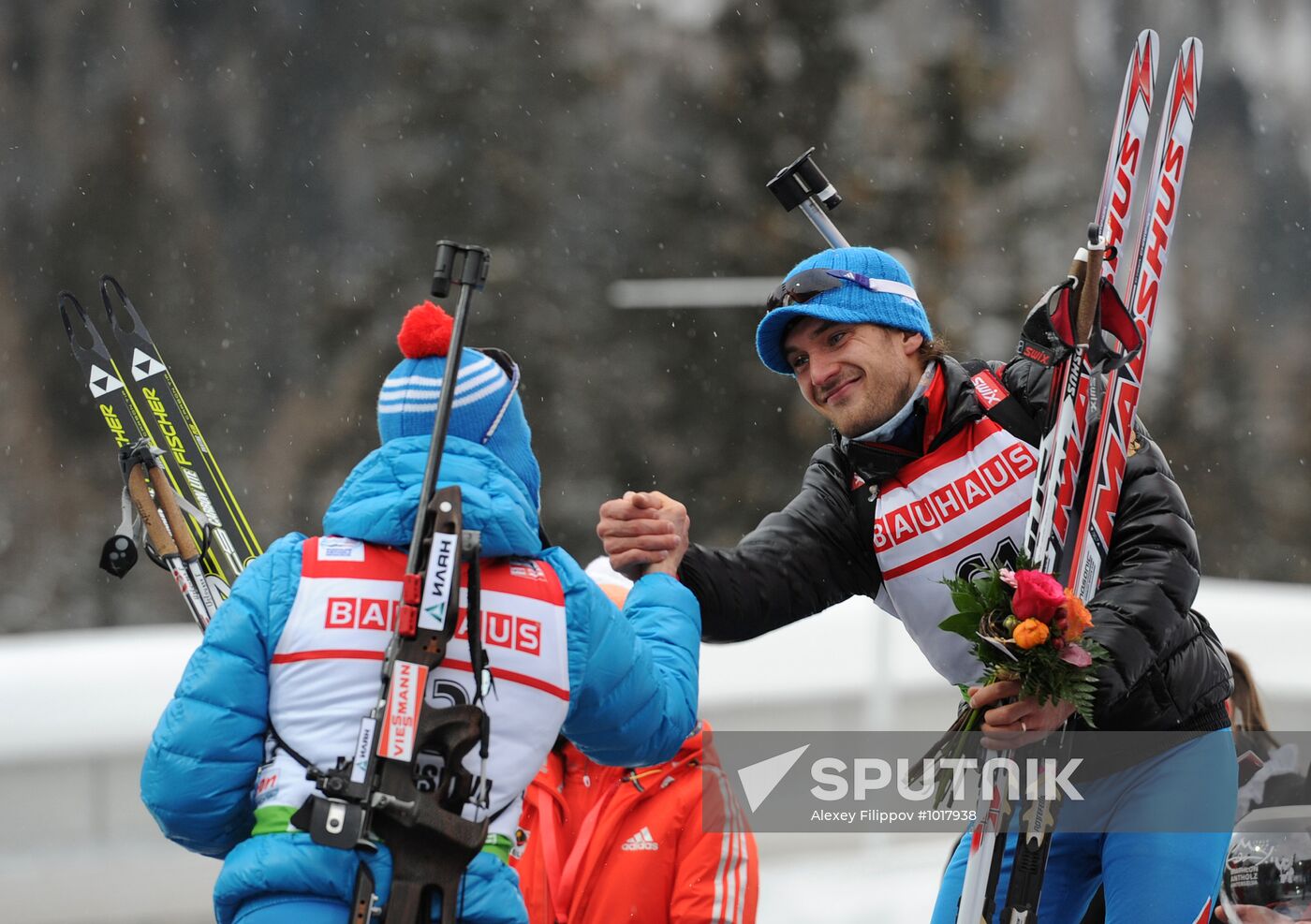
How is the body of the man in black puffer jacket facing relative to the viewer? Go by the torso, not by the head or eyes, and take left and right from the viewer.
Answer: facing the viewer and to the left of the viewer

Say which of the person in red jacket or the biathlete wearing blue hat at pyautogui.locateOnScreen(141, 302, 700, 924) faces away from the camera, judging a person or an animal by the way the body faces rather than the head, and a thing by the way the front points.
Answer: the biathlete wearing blue hat

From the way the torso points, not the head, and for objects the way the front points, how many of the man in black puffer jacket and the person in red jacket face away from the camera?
0

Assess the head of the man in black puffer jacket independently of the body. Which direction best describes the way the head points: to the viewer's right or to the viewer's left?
to the viewer's left

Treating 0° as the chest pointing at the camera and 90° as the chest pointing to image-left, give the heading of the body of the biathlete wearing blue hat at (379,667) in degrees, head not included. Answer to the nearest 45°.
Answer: approximately 180°

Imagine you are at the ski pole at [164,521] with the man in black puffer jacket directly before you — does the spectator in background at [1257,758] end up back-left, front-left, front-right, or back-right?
front-left

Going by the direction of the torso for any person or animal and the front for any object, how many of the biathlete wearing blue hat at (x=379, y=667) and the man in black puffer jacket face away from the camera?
1

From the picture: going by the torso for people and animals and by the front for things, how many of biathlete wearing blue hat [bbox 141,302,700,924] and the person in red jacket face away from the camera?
1

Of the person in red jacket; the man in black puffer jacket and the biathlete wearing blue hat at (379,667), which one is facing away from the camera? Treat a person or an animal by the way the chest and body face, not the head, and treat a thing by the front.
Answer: the biathlete wearing blue hat

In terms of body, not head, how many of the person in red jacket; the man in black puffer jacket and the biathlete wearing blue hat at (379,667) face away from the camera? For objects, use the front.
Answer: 1

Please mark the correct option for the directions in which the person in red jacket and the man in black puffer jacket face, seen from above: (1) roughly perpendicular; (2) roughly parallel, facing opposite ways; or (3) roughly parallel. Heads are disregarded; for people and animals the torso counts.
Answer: roughly parallel

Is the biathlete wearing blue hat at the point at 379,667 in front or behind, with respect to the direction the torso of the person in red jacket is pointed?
in front

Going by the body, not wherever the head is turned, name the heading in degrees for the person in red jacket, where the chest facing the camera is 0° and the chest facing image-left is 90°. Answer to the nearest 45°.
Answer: approximately 45°

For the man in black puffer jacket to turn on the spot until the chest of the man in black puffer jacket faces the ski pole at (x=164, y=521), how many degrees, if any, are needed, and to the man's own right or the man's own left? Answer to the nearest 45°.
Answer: approximately 45° to the man's own right

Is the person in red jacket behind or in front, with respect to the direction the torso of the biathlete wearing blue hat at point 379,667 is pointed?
in front
